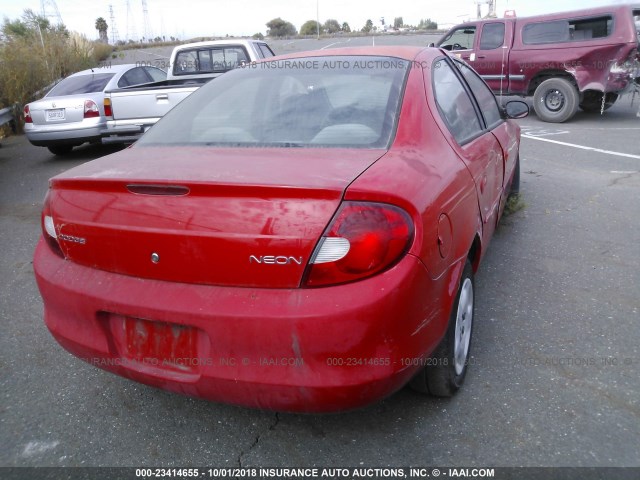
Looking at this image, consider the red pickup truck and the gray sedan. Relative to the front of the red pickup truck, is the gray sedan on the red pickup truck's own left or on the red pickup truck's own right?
on the red pickup truck's own left

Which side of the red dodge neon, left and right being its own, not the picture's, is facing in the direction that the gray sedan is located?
left

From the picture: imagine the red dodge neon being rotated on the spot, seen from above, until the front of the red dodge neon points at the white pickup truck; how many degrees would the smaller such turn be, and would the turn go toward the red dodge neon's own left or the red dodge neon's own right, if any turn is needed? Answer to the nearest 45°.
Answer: approximately 45° to the red dodge neon's own left

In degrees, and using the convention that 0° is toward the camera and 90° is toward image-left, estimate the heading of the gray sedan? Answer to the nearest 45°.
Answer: approximately 225°

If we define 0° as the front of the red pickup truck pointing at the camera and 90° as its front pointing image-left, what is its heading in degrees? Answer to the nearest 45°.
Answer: approximately 135°

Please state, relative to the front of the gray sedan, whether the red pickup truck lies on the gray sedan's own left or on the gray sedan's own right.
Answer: on the gray sedan's own right

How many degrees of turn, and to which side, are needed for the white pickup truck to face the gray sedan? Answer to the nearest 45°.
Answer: approximately 90° to its left

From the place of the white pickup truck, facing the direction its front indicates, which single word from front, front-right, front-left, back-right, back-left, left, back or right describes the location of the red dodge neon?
back-right

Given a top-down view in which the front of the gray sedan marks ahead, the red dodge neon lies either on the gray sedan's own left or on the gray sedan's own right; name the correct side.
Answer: on the gray sedan's own right

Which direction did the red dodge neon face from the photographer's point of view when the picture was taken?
facing away from the viewer and to the right of the viewer
